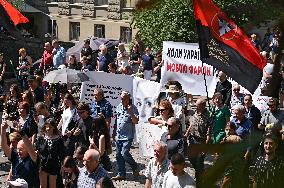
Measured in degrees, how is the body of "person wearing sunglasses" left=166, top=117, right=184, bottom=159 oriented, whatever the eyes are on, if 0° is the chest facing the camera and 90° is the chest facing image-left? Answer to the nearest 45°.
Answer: approximately 45°

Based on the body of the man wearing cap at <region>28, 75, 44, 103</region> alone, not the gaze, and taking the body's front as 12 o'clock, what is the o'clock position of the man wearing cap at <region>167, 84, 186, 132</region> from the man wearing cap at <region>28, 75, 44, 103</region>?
the man wearing cap at <region>167, 84, 186, 132</region> is roughly at 9 o'clock from the man wearing cap at <region>28, 75, 44, 103</region>.

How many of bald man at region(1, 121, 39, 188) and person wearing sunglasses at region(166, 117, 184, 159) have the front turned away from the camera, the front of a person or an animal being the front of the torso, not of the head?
0

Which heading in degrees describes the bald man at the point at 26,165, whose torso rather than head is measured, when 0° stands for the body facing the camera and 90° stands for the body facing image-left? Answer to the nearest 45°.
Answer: approximately 45°

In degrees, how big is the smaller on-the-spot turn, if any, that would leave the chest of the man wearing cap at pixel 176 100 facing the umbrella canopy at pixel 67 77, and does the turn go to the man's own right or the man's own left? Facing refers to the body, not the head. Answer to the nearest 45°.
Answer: approximately 90° to the man's own right

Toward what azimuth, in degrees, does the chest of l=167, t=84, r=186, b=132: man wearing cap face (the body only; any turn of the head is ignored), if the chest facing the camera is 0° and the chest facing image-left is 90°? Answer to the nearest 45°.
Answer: approximately 45°

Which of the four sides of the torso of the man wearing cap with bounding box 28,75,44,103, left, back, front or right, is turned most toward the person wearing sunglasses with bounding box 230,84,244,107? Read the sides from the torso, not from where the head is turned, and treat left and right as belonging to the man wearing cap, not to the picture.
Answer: left

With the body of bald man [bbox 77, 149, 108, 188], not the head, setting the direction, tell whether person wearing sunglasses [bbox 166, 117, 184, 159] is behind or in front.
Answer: behind
